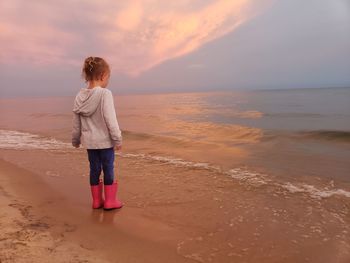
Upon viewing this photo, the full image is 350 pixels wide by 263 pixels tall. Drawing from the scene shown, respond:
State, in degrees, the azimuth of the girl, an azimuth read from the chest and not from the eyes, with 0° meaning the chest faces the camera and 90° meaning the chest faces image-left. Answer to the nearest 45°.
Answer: approximately 225°

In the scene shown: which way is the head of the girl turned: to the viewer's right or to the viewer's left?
to the viewer's right
